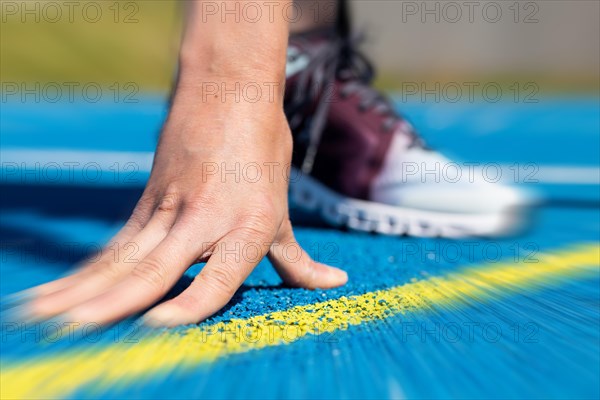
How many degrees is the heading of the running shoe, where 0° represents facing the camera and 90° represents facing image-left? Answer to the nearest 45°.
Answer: approximately 270°
